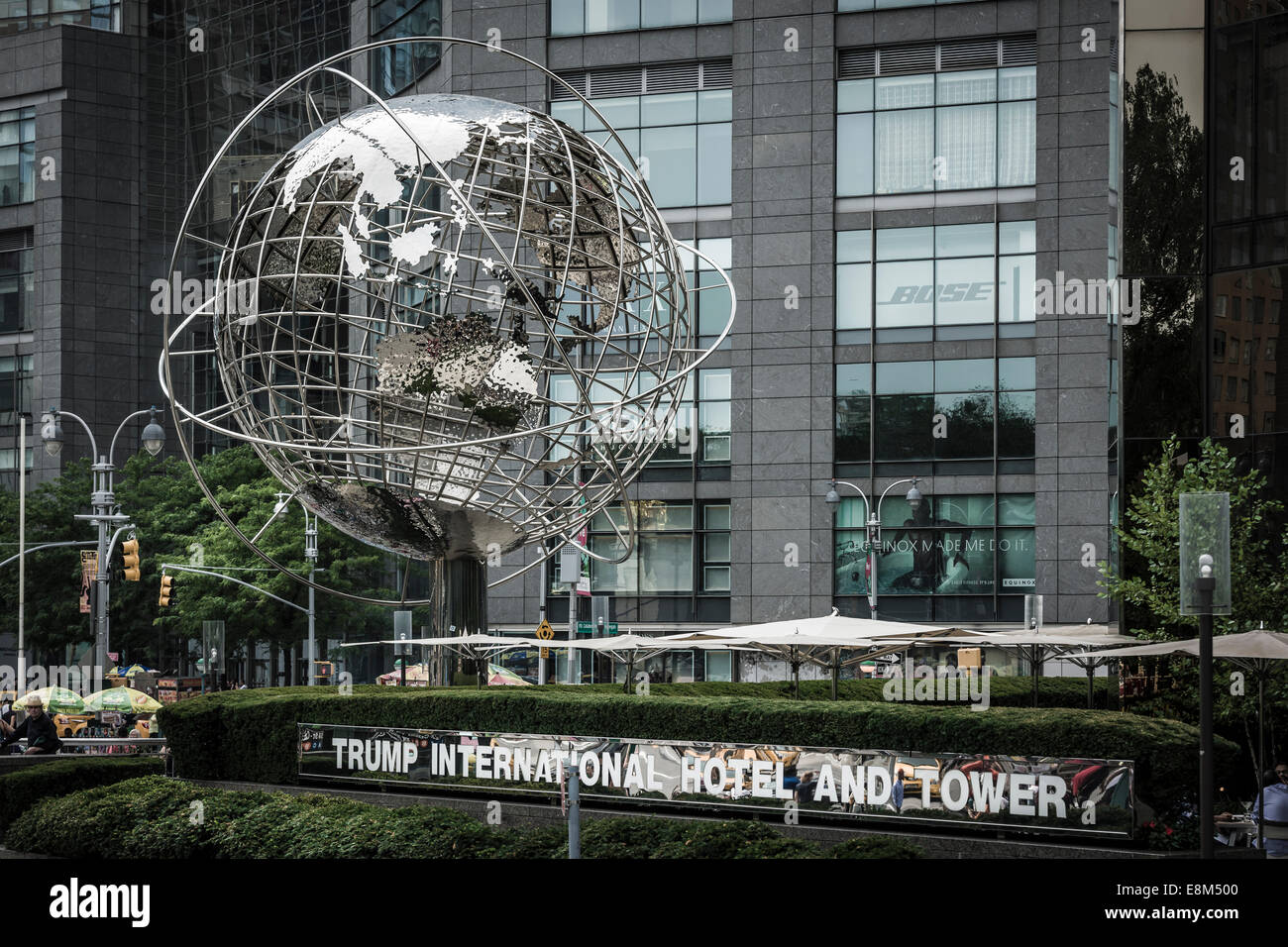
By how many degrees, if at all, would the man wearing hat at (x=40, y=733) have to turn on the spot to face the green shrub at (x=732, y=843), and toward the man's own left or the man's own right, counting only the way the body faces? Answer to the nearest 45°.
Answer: approximately 45° to the man's own left

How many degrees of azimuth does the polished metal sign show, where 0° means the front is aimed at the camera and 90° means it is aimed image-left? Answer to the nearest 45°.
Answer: approximately 45°

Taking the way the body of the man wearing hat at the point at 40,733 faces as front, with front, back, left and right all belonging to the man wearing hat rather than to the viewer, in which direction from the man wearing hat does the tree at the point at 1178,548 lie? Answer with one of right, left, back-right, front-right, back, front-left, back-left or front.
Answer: left

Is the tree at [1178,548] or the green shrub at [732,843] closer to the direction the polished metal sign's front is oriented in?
the green shrub

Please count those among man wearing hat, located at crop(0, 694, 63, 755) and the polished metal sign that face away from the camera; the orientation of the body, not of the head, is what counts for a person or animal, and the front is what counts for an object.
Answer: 0

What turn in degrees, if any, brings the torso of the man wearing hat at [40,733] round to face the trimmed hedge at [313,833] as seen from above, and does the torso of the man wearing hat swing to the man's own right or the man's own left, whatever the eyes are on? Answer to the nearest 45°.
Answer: approximately 45° to the man's own left

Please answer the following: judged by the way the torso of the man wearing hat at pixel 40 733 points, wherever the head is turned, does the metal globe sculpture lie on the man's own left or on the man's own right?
on the man's own left

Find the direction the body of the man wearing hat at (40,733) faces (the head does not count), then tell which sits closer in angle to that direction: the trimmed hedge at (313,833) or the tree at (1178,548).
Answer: the trimmed hedge

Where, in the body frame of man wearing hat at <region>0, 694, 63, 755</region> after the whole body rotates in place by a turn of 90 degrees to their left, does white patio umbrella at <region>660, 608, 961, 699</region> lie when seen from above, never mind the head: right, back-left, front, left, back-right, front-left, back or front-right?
front
